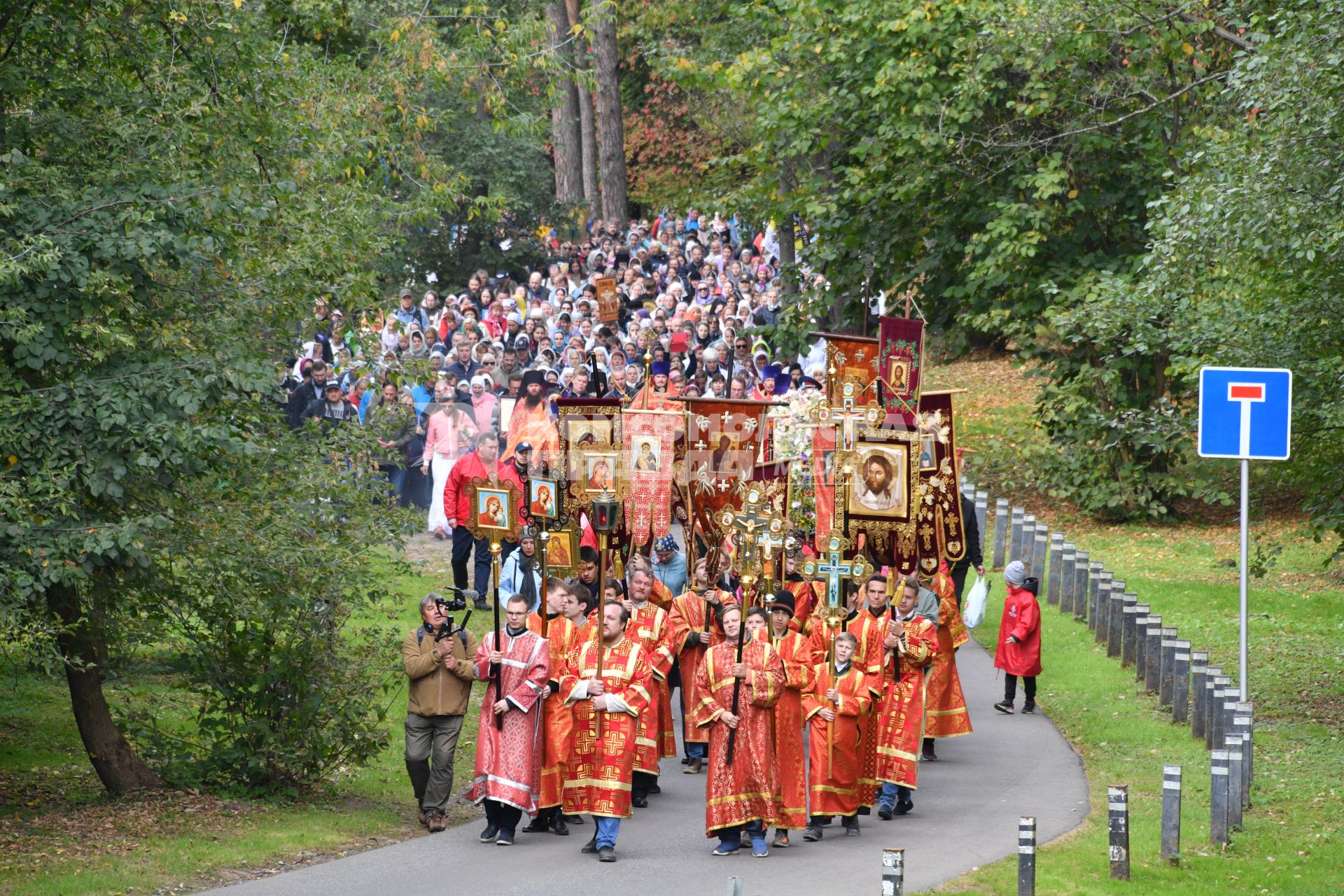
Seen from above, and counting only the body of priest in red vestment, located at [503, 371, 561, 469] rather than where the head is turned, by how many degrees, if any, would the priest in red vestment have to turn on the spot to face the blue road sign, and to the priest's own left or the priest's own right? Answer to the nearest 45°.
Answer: approximately 45° to the priest's own left

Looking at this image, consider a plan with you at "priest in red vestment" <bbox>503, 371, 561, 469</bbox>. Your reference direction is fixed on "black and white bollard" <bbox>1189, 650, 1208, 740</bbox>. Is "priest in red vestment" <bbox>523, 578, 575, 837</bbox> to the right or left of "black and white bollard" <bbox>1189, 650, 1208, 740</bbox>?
right

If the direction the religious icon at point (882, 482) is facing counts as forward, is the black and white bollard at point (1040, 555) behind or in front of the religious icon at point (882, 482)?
behind

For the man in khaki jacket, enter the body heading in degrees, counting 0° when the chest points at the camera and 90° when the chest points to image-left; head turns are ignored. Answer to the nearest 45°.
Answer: approximately 0°

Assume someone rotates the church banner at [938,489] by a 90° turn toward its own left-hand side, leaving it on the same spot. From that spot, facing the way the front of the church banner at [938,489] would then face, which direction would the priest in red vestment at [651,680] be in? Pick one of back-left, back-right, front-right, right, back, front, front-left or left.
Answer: back-right

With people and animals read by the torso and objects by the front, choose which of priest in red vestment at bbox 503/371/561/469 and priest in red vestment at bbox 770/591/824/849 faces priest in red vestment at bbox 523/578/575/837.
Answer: priest in red vestment at bbox 503/371/561/469

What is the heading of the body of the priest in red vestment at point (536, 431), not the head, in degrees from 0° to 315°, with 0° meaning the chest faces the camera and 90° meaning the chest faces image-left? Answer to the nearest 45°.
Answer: approximately 0°

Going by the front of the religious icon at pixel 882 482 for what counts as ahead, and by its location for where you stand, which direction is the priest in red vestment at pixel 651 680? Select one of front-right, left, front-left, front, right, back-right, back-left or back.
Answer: front-right
